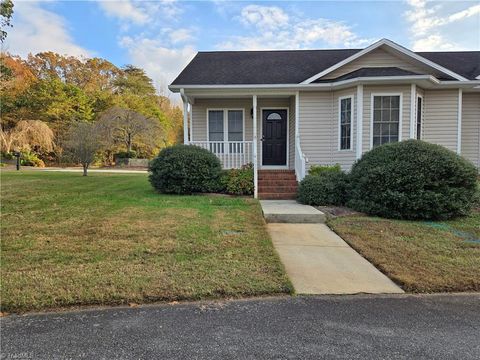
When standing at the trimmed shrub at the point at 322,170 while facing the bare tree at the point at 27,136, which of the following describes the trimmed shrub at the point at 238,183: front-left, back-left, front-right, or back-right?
front-left

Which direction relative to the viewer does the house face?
toward the camera

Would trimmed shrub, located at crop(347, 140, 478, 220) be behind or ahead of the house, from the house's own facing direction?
ahead

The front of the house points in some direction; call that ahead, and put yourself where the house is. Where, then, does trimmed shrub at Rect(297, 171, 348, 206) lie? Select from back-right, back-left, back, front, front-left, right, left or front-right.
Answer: front

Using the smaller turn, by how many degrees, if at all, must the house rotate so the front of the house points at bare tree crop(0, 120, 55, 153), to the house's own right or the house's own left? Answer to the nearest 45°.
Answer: approximately 135° to the house's own right

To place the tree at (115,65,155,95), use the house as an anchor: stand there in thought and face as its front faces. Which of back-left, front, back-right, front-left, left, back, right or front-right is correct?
back-right

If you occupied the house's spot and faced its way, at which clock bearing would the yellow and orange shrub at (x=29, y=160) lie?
The yellow and orange shrub is roughly at 4 o'clock from the house.

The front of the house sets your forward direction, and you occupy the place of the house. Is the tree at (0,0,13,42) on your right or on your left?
on your right

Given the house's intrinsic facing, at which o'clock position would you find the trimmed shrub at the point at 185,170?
The trimmed shrub is roughly at 2 o'clock from the house.

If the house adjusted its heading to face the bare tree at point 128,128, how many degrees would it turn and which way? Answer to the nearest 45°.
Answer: approximately 135° to its right
